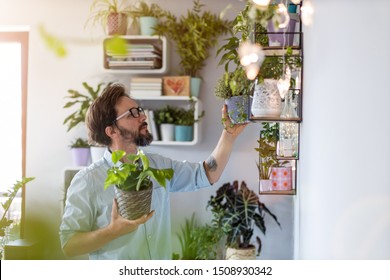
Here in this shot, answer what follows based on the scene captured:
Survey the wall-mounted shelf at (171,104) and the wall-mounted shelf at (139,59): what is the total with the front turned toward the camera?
2

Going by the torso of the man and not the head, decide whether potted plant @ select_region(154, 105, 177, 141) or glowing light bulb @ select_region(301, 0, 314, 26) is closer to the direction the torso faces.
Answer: the glowing light bulb

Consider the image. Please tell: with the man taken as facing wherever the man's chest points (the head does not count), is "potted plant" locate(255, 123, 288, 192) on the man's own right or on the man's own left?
on the man's own left

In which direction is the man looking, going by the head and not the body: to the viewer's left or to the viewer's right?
to the viewer's right

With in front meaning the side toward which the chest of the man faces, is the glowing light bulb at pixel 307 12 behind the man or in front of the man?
in front

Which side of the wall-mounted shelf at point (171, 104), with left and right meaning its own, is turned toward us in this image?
front

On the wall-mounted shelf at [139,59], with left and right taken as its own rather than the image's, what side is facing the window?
right

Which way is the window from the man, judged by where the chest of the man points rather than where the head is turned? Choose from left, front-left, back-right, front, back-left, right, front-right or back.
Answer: back

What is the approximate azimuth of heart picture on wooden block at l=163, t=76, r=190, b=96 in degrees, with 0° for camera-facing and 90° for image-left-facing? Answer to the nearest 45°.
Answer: approximately 0°
